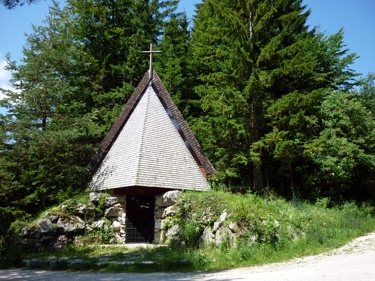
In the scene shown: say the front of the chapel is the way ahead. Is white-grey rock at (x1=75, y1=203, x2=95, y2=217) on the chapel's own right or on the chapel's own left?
on the chapel's own right

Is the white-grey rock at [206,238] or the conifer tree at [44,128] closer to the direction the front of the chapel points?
the white-grey rock

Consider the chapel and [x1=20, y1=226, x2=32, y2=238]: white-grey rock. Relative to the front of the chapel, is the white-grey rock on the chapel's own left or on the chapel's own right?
on the chapel's own right

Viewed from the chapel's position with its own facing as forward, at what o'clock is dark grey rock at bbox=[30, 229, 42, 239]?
The dark grey rock is roughly at 2 o'clock from the chapel.

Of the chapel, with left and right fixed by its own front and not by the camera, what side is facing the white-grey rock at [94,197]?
right

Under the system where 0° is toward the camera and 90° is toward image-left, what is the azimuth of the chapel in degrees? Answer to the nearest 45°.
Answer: approximately 0°

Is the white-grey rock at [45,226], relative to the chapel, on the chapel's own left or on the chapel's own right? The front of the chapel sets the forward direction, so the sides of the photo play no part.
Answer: on the chapel's own right

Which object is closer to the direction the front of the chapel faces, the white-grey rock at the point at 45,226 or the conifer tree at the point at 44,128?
the white-grey rock
